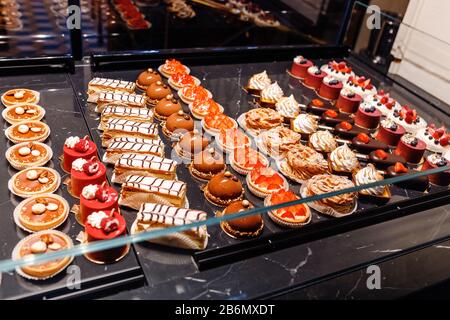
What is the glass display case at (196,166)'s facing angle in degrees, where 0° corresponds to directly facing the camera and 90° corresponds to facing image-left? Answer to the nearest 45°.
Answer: approximately 315°
